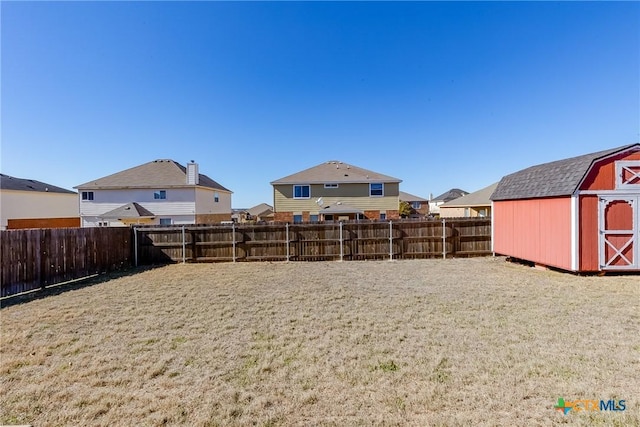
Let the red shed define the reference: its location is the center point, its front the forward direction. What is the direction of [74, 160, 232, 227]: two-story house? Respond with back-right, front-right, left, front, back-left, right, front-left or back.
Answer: back-right

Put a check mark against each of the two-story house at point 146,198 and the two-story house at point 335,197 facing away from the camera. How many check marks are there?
2

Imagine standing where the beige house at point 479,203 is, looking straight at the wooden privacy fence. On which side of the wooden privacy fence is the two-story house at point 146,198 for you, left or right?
right

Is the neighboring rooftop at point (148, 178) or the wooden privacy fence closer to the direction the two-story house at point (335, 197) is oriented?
the neighboring rooftop

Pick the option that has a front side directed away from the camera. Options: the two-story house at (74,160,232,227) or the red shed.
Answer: the two-story house

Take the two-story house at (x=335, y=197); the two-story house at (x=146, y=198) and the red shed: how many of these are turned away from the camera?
2

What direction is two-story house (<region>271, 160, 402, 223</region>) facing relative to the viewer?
away from the camera

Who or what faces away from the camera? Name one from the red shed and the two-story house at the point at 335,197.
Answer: the two-story house

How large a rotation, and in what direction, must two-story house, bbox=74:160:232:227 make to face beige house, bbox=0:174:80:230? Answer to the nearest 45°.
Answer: approximately 45° to its left

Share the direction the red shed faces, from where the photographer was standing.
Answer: facing the viewer and to the right of the viewer

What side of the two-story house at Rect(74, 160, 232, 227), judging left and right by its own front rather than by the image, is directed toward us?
back

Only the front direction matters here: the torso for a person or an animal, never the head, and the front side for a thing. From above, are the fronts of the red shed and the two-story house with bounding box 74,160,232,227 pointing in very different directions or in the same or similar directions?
very different directions

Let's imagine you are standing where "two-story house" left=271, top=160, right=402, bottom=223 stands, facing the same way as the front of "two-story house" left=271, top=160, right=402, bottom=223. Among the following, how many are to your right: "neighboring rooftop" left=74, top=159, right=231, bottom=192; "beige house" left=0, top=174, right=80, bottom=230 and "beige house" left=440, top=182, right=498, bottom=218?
1
